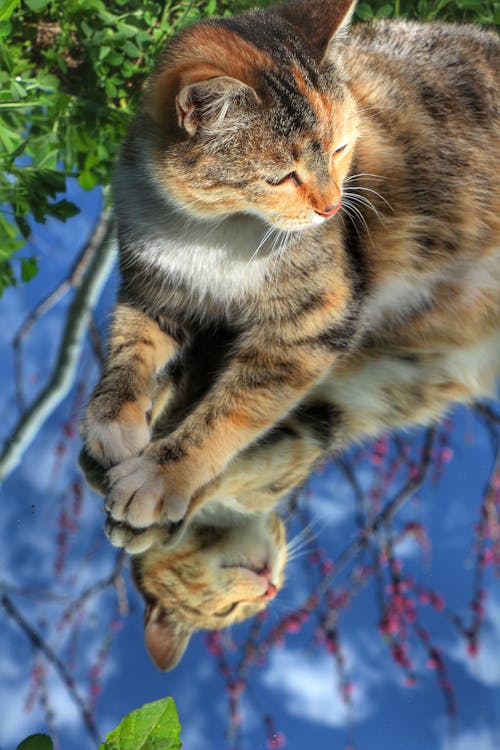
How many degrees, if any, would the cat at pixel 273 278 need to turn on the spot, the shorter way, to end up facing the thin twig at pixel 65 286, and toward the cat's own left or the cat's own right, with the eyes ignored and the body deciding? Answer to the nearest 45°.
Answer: approximately 90° to the cat's own right

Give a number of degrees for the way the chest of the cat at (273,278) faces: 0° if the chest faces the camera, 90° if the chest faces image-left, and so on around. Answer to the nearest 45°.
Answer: approximately 45°
